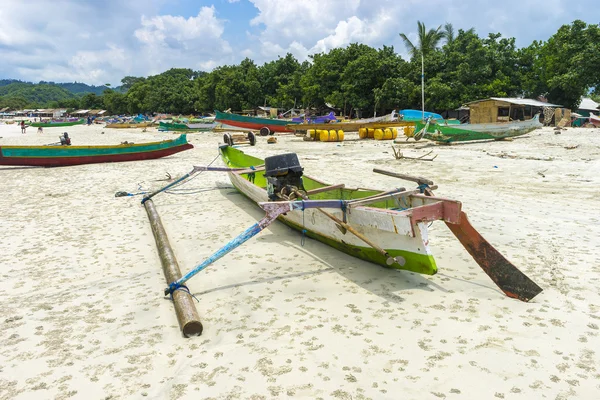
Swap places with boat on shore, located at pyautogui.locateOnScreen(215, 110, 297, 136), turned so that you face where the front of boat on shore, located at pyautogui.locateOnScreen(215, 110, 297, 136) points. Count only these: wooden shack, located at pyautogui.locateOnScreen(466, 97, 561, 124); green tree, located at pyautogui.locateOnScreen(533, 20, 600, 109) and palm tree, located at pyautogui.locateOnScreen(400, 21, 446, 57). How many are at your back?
3

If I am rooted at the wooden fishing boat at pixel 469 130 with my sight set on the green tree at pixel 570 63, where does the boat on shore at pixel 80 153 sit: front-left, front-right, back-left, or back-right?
back-left

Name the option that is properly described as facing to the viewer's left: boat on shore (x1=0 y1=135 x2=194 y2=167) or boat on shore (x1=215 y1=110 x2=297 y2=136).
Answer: boat on shore (x1=215 y1=110 x2=297 y2=136)

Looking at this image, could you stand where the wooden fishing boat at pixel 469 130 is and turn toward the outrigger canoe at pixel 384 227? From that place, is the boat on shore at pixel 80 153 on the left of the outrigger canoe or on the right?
right

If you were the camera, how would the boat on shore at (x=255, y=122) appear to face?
facing to the left of the viewer

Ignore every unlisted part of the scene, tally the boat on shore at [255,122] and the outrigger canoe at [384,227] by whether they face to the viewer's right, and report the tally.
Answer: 0

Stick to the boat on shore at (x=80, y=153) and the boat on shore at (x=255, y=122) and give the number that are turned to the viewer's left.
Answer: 1

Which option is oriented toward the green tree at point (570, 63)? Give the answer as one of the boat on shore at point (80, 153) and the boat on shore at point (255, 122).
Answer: the boat on shore at point (80, 153)

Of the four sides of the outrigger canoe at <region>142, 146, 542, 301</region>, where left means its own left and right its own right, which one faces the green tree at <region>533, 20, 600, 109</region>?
right

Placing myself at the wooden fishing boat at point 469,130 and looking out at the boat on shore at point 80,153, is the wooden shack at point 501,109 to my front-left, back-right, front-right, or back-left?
back-right

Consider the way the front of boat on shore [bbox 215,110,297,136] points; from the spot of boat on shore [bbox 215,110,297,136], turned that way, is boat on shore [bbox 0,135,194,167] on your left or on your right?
on your left

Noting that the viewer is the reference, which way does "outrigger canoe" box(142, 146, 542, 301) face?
facing away from the viewer and to the left of the viewer

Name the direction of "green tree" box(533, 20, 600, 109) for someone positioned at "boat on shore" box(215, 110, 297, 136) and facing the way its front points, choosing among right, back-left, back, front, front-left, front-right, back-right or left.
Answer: back

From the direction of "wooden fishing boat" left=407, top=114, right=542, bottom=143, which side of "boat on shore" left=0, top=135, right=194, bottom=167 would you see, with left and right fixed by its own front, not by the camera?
front

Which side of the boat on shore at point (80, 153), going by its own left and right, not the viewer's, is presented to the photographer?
right

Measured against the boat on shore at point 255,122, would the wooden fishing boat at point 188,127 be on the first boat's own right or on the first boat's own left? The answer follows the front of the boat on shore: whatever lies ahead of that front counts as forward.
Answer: on the first boat's own right
